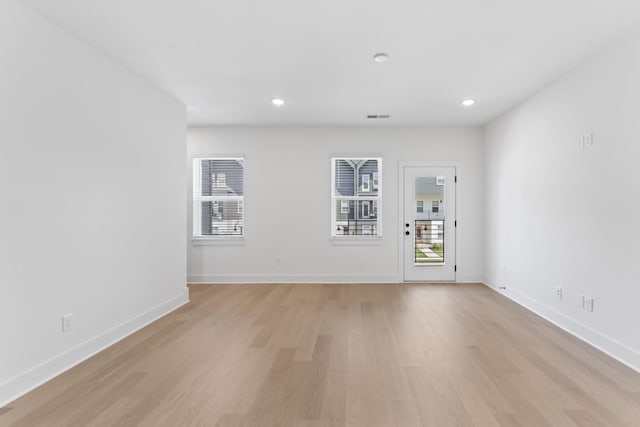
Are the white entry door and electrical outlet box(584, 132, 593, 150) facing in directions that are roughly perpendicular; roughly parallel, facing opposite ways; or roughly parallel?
roughly perpendicular

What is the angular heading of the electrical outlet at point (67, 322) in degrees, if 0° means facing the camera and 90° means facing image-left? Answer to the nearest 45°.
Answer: approximately 315°

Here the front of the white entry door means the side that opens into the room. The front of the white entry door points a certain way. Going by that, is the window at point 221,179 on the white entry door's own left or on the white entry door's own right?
on the white entry door's own right

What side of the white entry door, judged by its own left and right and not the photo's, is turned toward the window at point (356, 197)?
right

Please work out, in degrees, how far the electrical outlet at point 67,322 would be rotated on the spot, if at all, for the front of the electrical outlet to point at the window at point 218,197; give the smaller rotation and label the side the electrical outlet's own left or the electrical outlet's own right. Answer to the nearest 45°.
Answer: approximately 90° to the electrical outlet's own left

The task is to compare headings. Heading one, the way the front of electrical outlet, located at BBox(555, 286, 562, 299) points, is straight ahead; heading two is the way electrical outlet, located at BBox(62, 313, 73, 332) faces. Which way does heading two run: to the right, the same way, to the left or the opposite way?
the opposite way

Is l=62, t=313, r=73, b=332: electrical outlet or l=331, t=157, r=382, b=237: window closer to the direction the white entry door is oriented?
the electrical outlet

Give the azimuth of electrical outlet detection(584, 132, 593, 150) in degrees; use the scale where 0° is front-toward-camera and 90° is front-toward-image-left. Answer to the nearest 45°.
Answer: approximately 45°

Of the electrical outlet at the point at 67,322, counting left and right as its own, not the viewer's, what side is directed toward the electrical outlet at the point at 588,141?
front

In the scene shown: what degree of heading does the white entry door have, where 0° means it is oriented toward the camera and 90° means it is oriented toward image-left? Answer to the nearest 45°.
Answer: approximately 0°

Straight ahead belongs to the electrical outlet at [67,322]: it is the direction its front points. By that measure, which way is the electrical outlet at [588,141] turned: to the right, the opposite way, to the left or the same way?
the opposite way
